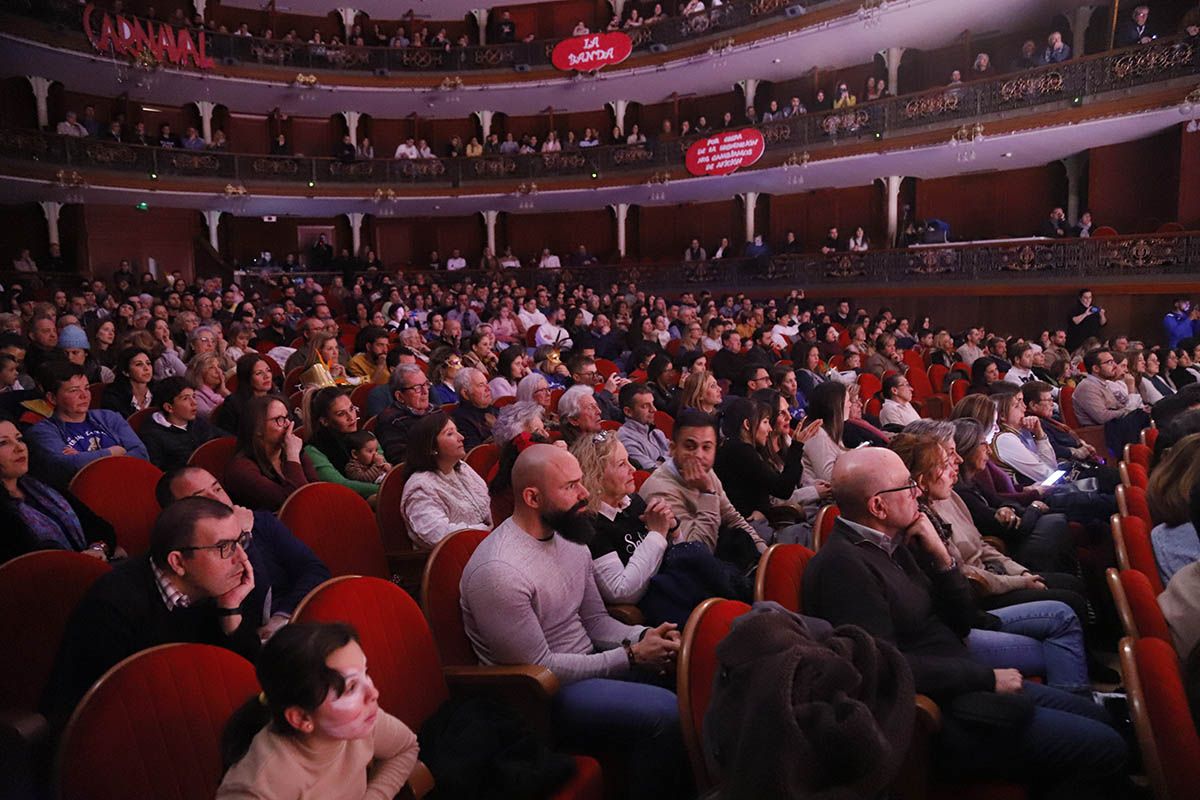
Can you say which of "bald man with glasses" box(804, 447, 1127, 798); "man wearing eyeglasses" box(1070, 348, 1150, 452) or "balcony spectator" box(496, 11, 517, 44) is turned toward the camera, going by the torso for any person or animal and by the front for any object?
the balcony spectator

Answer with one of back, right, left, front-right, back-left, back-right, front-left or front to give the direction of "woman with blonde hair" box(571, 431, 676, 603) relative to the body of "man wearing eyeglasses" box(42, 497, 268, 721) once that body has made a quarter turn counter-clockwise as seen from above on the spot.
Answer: front-right

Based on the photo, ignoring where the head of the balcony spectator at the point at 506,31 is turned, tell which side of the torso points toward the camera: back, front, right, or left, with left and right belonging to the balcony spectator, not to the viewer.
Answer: front

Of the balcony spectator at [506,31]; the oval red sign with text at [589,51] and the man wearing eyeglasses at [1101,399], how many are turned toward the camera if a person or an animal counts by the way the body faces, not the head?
2

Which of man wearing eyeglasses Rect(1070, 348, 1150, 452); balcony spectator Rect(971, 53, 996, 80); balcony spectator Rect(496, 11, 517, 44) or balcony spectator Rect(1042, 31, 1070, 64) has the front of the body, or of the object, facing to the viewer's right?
the man wearing eyeglasses

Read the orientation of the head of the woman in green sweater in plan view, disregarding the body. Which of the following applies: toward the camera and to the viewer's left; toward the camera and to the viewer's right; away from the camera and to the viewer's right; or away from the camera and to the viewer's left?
toward the camera and to the viewer's right

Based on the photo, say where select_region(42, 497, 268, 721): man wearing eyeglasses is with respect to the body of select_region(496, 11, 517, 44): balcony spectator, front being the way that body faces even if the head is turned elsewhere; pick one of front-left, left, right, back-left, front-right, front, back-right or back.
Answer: front

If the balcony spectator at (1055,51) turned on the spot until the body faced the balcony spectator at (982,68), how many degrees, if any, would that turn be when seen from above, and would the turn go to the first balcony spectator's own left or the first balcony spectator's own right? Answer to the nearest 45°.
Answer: approximately 90° to the first balcony spectator's own right

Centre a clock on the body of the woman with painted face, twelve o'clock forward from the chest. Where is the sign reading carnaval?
The sign reading carnaval is roughly at 7 o'clock from the woman with painted face.

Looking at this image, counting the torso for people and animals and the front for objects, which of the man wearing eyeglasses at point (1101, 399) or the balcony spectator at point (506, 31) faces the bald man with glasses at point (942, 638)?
the balcony spectator
